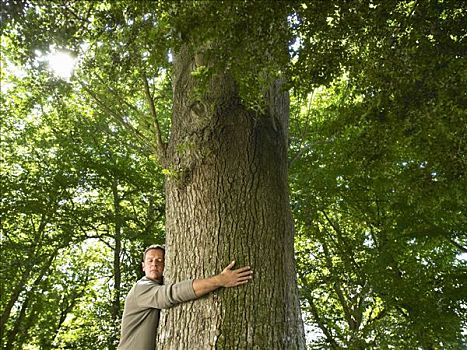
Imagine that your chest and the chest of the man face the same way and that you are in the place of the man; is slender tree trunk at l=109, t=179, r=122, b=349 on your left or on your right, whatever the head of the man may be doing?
on your left

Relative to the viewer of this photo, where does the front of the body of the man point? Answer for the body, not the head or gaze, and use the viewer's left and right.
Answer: facing to the right of the viewer
